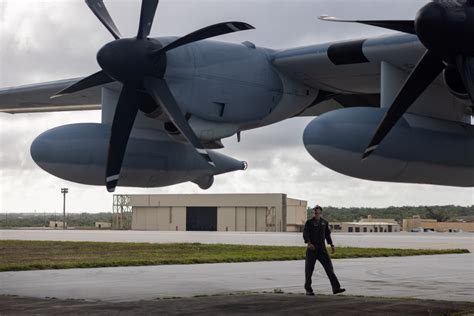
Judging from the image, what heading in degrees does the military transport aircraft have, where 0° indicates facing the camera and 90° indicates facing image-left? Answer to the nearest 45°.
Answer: approximately 45°
